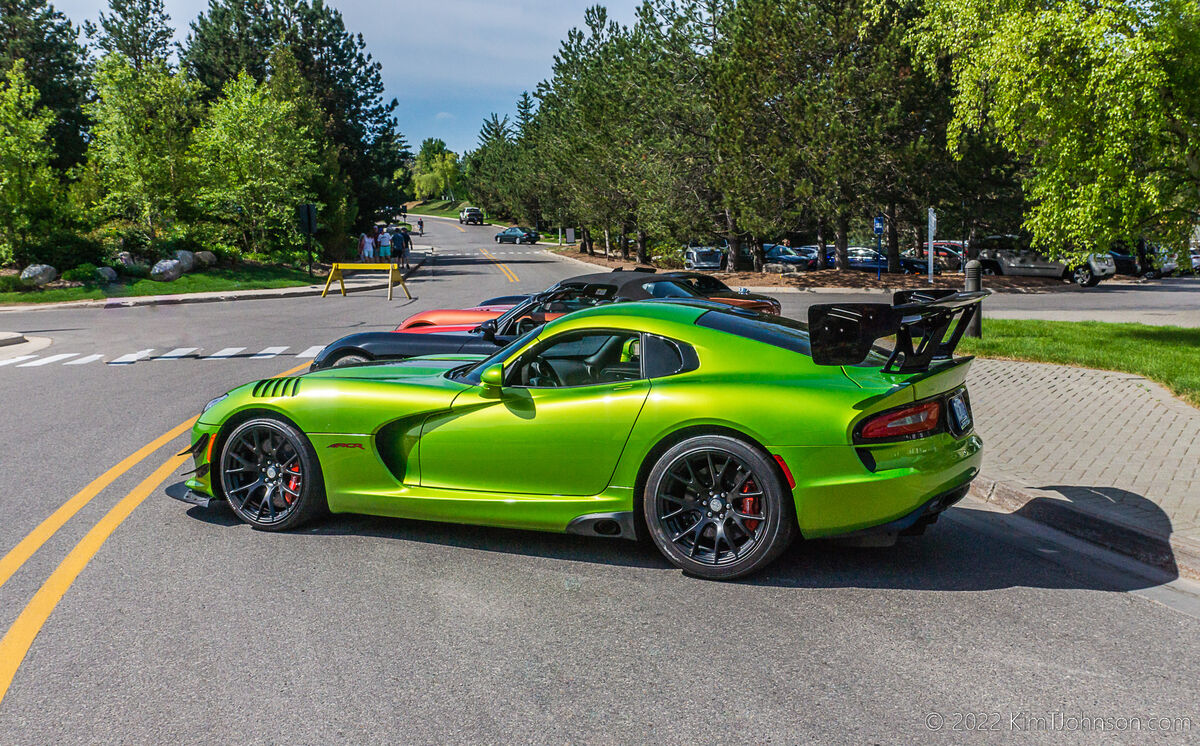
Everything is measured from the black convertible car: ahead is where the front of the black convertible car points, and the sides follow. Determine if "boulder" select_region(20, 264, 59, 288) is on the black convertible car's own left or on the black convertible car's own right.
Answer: on the black convertible car's own right

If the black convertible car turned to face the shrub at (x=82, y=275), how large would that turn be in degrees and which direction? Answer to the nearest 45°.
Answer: approximately 45° to its right

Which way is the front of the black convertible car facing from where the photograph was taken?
facing to the left of the viewer

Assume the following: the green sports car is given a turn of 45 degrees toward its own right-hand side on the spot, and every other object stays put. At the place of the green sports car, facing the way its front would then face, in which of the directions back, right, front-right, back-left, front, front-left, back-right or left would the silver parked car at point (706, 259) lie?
front-right

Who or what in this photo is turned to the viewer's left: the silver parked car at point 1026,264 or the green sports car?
the green sports car

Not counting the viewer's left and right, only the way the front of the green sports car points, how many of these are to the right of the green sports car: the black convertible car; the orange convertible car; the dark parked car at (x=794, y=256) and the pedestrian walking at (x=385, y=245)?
4

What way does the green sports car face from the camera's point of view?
to the viewer's left

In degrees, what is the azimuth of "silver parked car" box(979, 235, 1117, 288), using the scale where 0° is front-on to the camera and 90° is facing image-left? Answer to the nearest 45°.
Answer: approximately 315°

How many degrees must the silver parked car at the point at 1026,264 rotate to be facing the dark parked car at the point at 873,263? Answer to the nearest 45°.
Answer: approximately 180°

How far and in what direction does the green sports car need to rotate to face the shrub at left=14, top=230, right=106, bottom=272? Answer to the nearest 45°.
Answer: approximately 45° to its right
